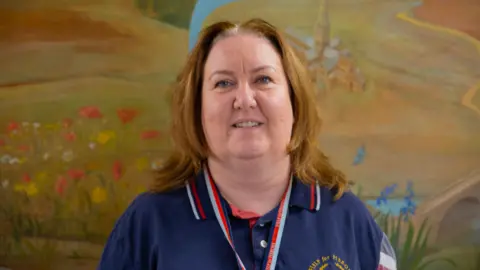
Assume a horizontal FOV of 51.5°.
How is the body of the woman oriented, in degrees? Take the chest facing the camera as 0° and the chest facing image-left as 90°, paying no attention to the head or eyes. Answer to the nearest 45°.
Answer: approximately 0°
